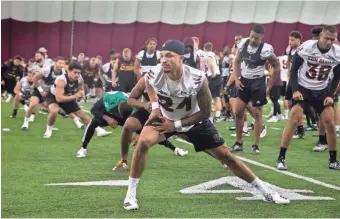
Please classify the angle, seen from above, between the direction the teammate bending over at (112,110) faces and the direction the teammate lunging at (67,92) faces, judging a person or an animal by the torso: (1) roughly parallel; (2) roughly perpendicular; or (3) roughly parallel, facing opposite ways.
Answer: roughly parallel
